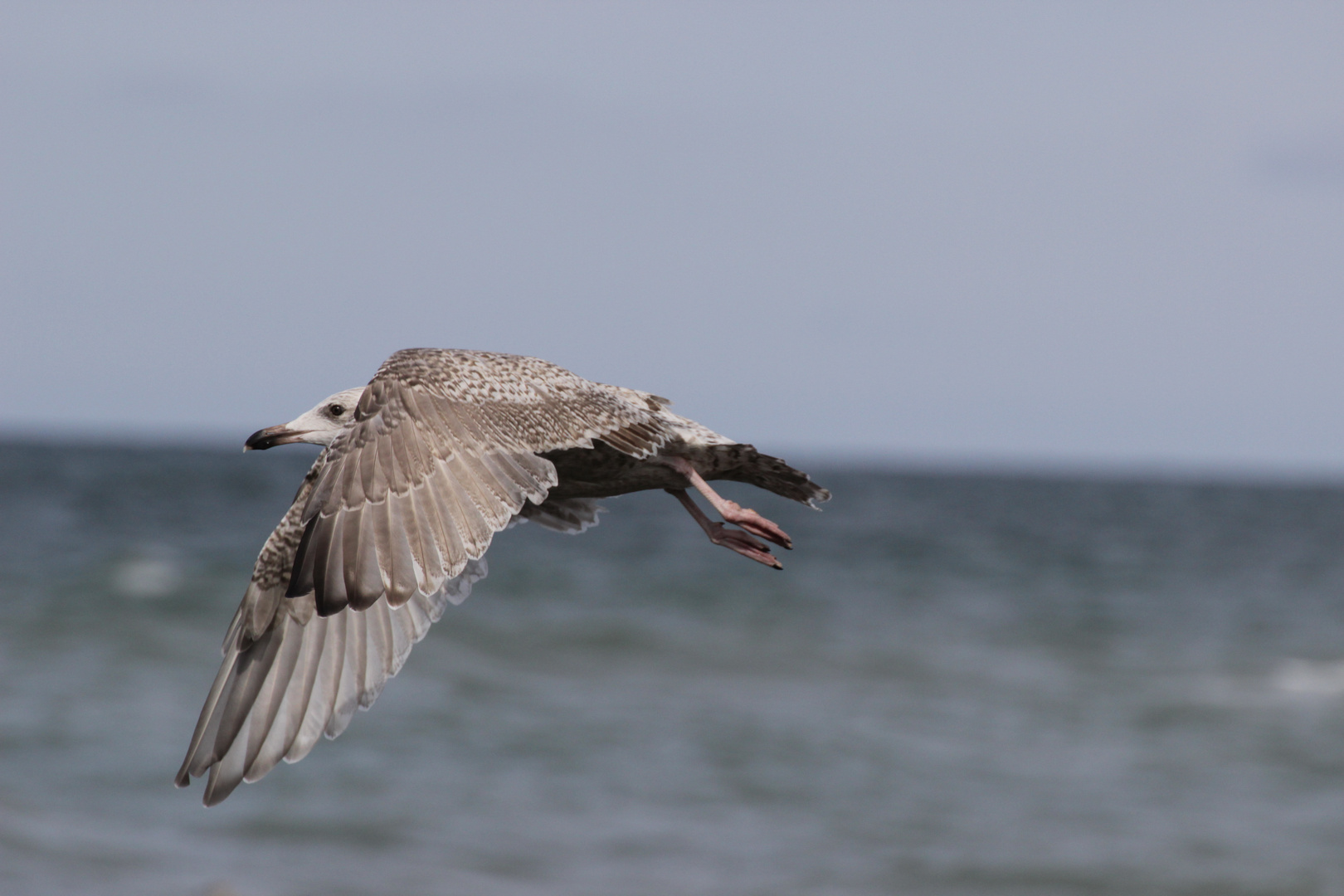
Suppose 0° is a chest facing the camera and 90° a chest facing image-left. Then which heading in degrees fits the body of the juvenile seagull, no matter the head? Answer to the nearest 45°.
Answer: approximately 90°
